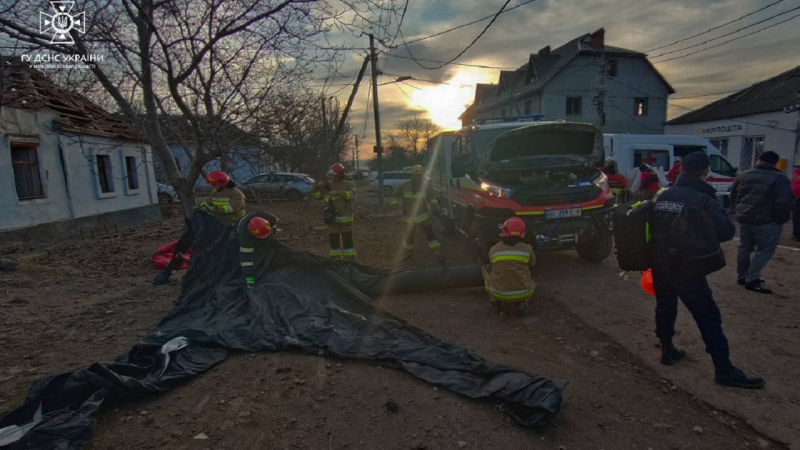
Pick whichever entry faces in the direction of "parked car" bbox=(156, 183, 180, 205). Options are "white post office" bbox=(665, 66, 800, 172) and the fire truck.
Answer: the white post office

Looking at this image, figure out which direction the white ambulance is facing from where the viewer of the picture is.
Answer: facing to the right of the viewer

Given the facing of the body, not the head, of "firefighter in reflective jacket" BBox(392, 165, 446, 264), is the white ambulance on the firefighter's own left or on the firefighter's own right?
on the firefighter's own left

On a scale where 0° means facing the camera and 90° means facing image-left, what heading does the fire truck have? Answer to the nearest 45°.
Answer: approximately 315°

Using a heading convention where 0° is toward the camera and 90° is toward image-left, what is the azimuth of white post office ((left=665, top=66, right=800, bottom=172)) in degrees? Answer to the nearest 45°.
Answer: approximately 45°

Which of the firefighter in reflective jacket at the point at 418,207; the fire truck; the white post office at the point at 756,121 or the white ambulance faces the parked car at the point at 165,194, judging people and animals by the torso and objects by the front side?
the white post office

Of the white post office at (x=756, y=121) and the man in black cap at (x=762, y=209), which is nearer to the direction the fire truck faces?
the man in black cap
